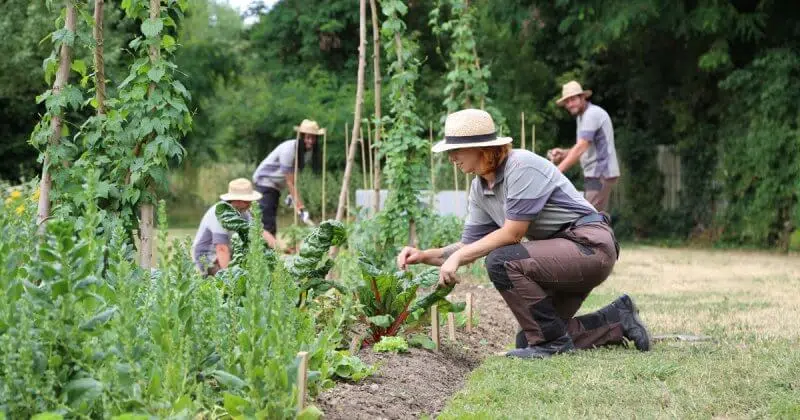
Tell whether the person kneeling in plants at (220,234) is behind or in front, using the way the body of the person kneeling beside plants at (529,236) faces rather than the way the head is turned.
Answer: in front

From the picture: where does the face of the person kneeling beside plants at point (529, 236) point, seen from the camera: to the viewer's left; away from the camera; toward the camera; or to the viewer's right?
to the viewer's left

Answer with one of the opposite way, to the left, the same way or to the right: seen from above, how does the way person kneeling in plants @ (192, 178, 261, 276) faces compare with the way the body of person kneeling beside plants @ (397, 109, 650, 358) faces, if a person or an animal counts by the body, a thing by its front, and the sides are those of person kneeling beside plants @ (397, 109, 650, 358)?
the opposite way

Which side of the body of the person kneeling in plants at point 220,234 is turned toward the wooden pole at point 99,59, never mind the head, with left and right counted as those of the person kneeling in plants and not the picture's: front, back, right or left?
right

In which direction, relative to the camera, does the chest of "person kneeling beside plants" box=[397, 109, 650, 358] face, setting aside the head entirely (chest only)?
to the viewer's left

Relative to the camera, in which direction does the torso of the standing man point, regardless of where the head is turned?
to the viewer's left

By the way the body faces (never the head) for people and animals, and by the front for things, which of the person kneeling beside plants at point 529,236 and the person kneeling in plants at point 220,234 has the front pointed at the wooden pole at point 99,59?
the person kneeling beside plants at point 529,236

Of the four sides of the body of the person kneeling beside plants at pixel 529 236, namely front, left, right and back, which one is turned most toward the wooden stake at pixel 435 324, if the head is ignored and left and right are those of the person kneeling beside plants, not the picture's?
front

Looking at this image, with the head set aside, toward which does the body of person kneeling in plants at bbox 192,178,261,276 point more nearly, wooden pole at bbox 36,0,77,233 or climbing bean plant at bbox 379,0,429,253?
the climbing bean plant

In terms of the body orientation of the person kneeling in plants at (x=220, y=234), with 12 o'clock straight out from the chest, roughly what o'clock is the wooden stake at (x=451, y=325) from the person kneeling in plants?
The wooden stake is roughly at 2 o'clock from the person kneeling in plants.

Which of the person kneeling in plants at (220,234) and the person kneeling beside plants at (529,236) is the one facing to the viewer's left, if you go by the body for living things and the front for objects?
the person kneeling beside plants at (529,236)

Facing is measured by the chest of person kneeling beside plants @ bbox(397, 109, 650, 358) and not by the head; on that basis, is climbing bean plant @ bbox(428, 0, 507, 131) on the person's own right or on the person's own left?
on the person's own right

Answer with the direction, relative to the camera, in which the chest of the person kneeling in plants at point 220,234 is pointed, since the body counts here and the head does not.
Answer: to the viewer's right
